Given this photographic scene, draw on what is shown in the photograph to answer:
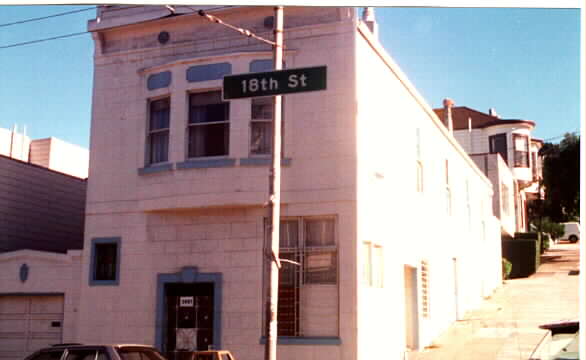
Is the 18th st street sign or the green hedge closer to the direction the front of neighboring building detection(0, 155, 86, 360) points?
the 18th st street sign

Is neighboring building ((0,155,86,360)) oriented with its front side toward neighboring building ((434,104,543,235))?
no

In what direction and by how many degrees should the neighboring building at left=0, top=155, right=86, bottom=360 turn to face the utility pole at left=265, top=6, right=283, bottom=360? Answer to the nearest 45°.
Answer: approximately 45° to its left

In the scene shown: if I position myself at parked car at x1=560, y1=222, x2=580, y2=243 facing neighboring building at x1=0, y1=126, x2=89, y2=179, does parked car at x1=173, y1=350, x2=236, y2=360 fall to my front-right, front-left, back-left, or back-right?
front-left

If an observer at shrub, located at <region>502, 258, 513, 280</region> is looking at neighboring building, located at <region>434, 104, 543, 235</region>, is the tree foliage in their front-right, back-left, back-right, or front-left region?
front-right

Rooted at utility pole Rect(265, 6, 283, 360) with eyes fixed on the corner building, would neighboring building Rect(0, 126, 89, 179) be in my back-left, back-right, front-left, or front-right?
front-left

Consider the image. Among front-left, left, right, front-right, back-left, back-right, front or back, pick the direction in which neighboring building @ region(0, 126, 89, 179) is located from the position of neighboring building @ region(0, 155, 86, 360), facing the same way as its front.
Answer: back

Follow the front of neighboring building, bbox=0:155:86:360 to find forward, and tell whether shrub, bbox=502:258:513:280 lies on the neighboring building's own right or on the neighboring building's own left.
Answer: on the neighboring building's own left

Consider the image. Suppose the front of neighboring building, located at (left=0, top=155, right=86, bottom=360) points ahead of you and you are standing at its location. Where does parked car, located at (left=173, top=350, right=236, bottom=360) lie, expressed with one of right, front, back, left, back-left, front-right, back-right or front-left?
front-left

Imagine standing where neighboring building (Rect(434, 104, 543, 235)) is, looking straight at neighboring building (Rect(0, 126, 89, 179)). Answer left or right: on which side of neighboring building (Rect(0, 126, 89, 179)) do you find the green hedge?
left

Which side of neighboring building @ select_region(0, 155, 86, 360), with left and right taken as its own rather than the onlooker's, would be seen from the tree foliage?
back

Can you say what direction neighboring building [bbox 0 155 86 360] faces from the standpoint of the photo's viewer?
facing the viewer

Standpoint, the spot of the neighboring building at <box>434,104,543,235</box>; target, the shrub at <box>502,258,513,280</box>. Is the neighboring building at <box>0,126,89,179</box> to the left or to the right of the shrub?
right

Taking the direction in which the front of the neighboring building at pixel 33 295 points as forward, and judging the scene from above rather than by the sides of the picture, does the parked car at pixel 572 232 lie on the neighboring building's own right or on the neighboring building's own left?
on the neighboring building's own left

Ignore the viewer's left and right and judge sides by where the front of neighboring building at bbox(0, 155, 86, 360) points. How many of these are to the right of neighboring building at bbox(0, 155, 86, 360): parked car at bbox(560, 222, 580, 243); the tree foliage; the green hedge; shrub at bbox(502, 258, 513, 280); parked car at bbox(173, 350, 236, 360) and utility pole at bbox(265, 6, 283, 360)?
0

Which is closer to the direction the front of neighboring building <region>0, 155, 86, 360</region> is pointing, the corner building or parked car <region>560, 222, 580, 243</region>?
the corner building

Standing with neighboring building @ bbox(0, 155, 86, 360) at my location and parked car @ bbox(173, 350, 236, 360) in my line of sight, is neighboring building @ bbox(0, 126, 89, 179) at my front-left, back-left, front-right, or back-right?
back-left
